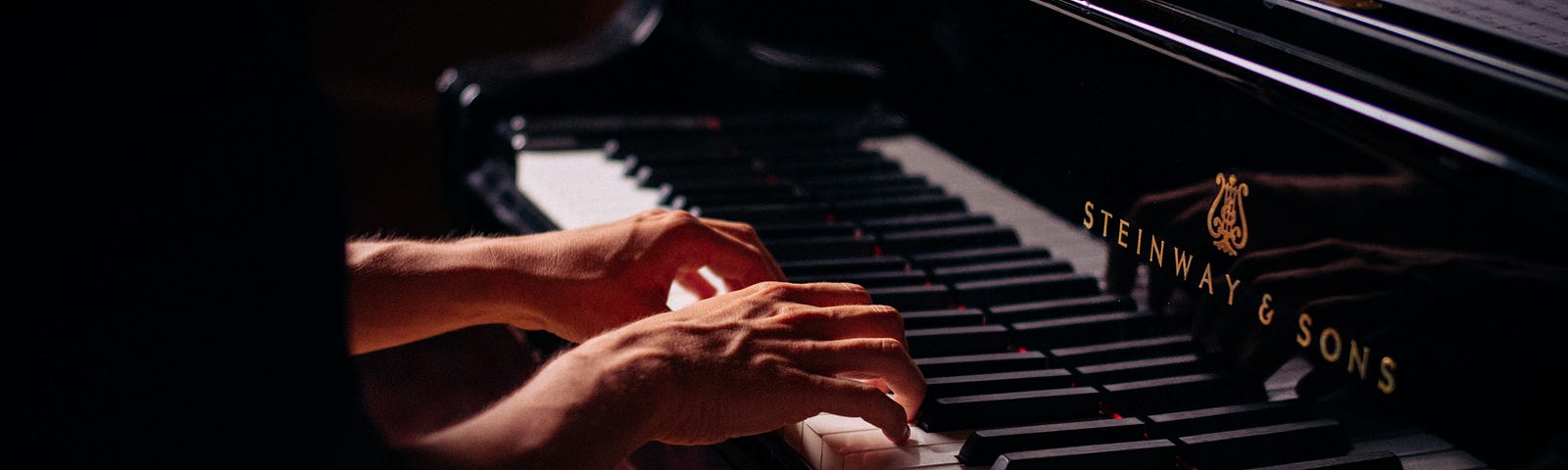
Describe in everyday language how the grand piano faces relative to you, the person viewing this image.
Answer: facing the viewer and to the left of the viewer
